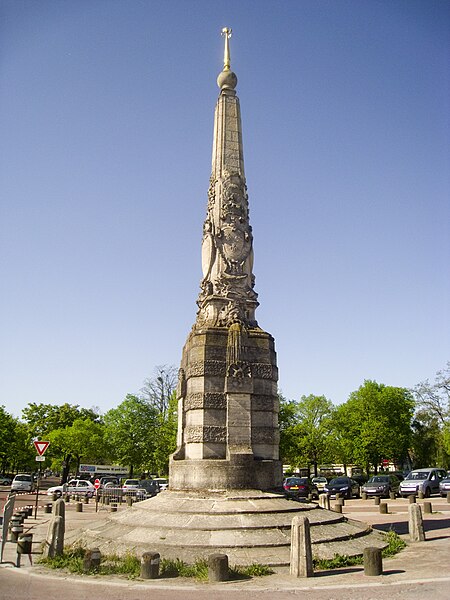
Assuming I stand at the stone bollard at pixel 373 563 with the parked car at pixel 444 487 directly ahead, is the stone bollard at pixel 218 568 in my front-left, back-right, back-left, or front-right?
back-left

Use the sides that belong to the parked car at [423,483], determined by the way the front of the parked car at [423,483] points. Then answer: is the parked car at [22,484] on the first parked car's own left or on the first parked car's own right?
on the first parked car's own right

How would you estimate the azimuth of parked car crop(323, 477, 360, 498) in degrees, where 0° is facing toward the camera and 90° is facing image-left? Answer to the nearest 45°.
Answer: approximately 45°

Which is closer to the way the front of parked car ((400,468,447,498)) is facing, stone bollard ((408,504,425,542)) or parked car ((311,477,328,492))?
the stone bollard

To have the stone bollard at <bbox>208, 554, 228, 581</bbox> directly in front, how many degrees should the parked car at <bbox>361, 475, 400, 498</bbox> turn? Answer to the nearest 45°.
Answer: approximately 45° to its left

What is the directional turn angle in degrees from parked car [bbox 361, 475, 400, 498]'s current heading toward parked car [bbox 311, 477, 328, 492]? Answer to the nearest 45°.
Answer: approximately 90° to its right

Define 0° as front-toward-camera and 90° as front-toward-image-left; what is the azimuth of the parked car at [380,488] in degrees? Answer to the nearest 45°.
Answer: approximately 45°

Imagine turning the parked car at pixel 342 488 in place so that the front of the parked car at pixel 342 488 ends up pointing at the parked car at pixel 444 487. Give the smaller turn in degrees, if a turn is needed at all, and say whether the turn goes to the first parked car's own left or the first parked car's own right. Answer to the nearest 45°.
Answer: approximately 135° to the first parked car's own left
